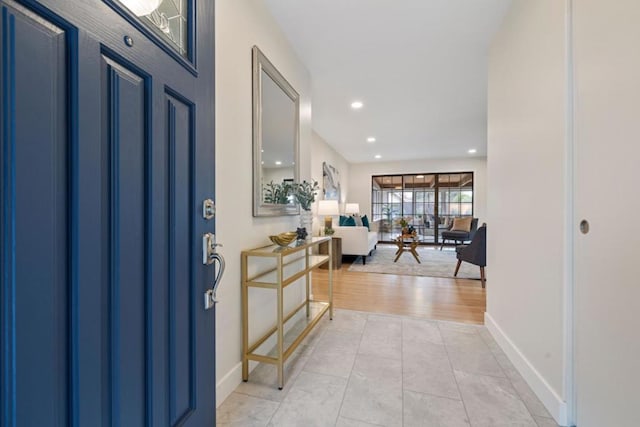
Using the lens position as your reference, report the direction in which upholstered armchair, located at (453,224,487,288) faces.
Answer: facing away from the viewer and to the left of the viewer

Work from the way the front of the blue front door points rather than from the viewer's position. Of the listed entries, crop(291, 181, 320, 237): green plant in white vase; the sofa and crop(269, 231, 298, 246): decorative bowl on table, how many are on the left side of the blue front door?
3

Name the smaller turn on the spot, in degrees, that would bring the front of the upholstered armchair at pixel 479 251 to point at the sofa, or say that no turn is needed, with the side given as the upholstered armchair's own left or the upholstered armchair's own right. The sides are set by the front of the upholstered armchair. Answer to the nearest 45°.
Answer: approximately 45° to the upholstered armchair's own left

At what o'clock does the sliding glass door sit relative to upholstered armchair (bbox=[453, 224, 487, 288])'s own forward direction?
The sliding glass door is roughly at 1 o'clock from the upholstered armchair.

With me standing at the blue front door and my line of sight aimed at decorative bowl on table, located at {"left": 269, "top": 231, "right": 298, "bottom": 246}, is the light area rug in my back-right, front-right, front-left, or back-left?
front-right

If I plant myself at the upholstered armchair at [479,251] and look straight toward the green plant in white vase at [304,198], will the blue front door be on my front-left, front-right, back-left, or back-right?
front-left

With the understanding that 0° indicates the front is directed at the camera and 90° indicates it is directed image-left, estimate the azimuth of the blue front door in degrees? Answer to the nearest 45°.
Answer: approximately 315°

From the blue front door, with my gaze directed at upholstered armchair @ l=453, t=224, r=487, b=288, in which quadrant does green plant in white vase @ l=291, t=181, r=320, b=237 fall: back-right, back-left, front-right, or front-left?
front-left

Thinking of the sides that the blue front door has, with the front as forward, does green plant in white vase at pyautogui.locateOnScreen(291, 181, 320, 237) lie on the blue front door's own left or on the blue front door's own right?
on the blue front door's own left

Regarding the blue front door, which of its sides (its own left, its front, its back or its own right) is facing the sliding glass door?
left

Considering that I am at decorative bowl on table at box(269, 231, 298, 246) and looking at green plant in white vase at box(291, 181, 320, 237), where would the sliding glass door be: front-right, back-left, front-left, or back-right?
front-right
